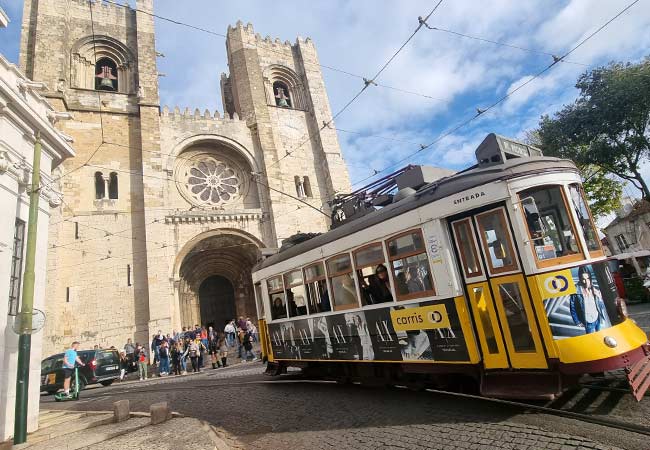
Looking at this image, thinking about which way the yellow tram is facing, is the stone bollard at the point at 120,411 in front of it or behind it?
behind

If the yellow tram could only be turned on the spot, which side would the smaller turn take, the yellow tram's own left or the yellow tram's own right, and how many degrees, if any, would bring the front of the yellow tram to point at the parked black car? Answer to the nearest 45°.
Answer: approximately 135° to the yellow tram's own right

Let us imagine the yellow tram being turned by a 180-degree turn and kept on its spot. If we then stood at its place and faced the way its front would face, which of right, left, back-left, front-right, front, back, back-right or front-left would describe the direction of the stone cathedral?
front

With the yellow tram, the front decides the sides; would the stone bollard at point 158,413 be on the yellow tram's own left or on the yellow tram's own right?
on the yellow tram's own right

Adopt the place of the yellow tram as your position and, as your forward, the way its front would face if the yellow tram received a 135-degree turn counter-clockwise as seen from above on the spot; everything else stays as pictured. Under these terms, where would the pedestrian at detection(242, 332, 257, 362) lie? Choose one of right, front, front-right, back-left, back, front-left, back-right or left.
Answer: front-left

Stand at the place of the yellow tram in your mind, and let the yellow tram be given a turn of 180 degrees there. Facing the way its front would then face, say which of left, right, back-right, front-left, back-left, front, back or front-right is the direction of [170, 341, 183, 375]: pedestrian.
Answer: front

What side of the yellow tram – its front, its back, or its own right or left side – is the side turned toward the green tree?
left

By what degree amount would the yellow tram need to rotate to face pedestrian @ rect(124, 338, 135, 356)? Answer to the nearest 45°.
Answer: approximately 180°

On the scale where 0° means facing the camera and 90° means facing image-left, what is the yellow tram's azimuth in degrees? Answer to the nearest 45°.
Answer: approximately 315°

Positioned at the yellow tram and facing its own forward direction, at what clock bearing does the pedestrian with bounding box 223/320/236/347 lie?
The pedestrian is roughly at 6 o'clock from the yellow tram.

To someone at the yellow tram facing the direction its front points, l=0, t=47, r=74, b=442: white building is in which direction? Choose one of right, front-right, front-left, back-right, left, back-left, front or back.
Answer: back-right

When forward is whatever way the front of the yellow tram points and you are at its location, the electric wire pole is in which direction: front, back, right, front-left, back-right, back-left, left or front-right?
back-right

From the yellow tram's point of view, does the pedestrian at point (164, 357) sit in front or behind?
behind
